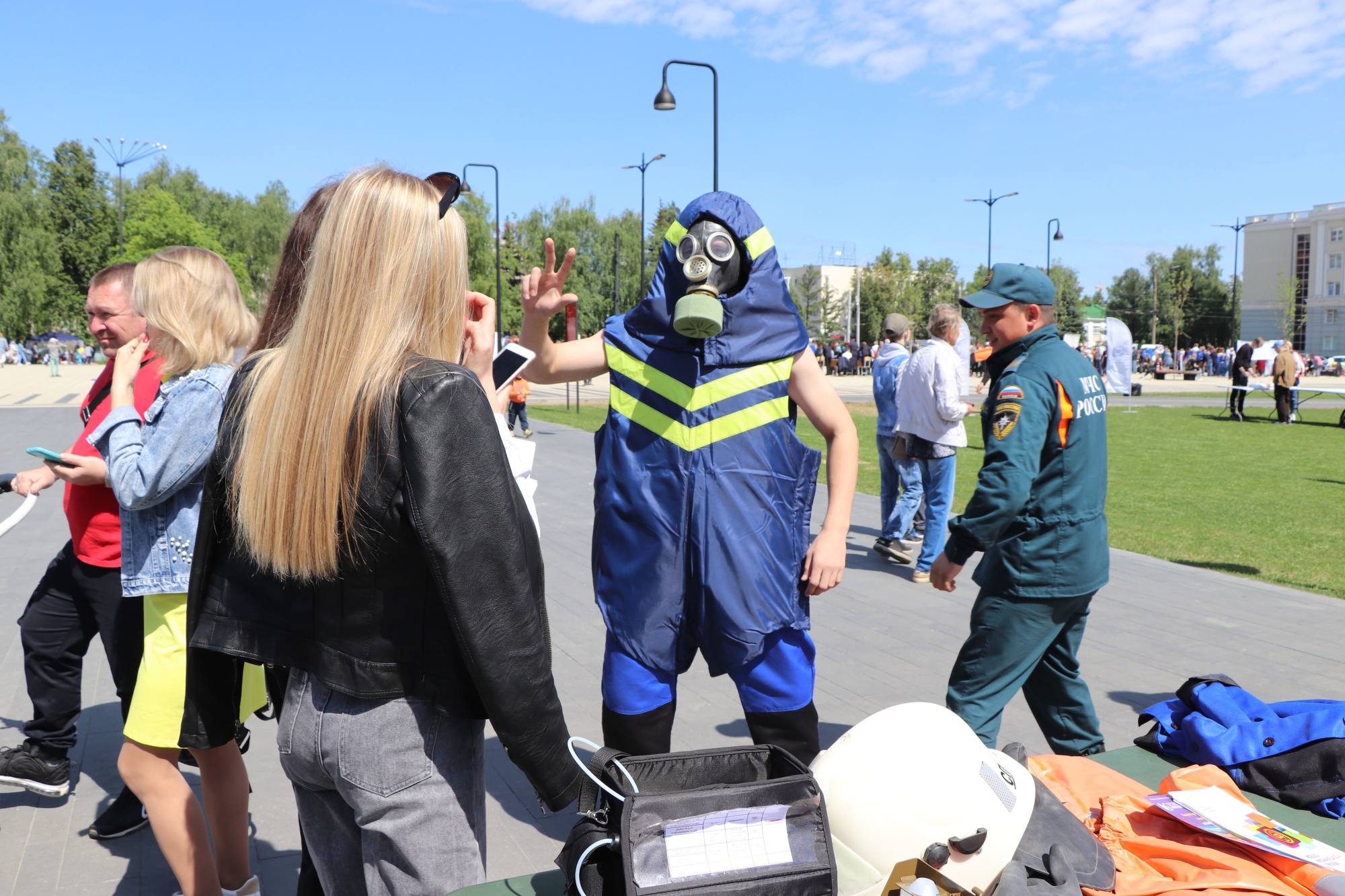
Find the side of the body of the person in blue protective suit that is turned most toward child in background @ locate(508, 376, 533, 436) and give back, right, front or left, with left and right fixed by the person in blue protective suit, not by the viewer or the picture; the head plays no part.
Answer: back

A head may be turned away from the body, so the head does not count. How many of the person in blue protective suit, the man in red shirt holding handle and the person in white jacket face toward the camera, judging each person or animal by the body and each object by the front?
1

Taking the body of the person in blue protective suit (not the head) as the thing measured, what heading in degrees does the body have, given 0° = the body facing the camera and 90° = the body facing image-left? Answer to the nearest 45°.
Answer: approximately 0°

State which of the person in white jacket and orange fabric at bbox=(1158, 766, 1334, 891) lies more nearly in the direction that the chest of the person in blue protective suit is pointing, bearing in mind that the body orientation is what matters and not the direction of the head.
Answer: the orange fabric

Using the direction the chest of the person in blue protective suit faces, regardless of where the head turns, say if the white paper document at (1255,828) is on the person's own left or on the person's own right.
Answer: on the person's own left

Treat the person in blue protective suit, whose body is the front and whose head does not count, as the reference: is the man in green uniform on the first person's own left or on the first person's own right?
on the first person's own left

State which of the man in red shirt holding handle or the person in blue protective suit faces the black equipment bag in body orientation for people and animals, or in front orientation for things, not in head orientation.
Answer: the person in blue protective suit

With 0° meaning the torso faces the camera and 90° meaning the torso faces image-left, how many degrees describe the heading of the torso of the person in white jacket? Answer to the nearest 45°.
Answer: approximately 225°

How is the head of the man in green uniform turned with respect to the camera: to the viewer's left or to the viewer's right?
to the viewer's left

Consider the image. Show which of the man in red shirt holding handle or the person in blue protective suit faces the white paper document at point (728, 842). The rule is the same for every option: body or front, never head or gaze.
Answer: the person in blue protective suit

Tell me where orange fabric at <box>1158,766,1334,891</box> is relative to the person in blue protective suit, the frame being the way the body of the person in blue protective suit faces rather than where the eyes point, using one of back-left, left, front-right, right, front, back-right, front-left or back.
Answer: left
